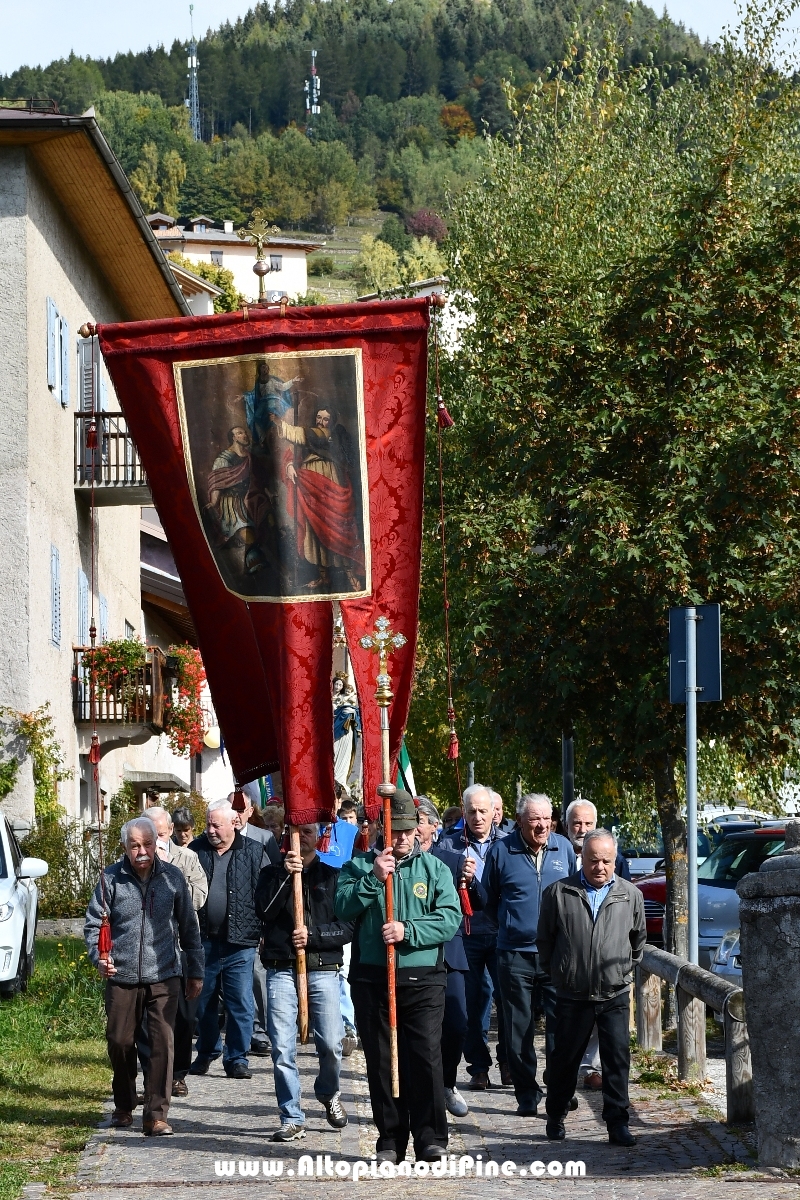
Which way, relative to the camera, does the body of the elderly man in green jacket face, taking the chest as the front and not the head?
toward the camera

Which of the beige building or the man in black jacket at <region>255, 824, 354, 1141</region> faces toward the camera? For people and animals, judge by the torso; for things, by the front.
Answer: the man in black jacket

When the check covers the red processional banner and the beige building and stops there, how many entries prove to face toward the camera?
1

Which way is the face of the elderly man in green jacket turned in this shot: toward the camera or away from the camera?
toward the camera

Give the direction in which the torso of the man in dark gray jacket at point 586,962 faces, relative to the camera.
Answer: toward the camera

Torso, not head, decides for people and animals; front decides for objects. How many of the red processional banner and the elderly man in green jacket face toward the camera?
2

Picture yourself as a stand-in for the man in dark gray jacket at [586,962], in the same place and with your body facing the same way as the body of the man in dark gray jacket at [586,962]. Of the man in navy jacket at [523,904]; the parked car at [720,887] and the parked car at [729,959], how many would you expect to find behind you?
3

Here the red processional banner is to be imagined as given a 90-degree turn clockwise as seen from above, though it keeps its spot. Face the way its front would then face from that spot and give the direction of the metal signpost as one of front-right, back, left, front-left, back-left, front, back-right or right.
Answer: back-right

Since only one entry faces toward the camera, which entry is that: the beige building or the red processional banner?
the red processional banner

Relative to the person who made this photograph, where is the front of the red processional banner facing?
facing the viewer

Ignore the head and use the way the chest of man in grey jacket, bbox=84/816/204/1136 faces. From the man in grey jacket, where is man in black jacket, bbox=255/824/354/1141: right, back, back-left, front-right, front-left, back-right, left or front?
left

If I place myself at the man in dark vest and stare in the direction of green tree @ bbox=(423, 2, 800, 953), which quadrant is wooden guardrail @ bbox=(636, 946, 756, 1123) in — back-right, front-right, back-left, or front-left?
front-right
